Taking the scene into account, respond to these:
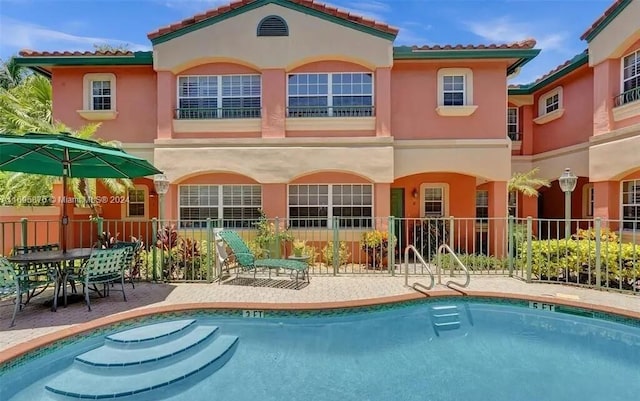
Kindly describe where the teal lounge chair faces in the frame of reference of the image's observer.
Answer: facing the viewer and to the right of the viewer

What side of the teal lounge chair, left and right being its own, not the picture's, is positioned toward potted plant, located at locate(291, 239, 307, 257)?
left

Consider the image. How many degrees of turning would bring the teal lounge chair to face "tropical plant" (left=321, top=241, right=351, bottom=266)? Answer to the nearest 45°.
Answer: approximately 90° to its left

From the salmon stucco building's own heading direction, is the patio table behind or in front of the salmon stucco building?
in front

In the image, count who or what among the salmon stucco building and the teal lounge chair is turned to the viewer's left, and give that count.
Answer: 0

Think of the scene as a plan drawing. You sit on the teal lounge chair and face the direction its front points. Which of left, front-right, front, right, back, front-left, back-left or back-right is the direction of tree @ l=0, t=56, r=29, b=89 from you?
back

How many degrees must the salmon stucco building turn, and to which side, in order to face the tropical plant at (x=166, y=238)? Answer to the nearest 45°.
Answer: approximately 45° to its right

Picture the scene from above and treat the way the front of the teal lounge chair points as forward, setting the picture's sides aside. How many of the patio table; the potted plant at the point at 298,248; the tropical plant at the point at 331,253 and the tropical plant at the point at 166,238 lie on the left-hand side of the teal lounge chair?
2

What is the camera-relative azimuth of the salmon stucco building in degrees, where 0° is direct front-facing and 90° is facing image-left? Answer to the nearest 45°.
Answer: approximately 0°
